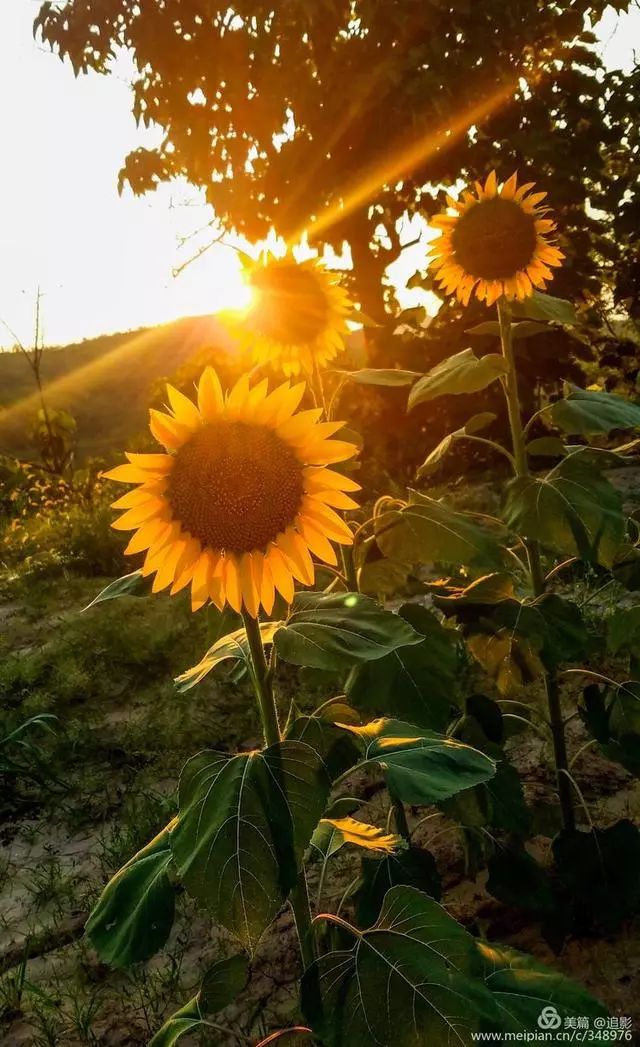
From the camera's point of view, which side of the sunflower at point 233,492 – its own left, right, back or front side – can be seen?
front

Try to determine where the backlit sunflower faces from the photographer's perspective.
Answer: facing the viewer

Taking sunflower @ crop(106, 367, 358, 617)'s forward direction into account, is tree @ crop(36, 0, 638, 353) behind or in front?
behind

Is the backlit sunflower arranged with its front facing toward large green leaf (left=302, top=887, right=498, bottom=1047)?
yes

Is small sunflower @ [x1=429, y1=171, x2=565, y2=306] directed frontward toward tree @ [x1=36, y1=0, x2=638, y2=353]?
no

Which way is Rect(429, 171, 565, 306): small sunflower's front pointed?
toward the camera

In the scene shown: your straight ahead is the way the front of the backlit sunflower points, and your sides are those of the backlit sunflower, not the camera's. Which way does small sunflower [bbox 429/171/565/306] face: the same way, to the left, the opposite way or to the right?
the same way

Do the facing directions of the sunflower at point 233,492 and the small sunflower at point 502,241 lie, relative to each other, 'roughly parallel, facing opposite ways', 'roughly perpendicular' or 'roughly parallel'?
roughly parallel

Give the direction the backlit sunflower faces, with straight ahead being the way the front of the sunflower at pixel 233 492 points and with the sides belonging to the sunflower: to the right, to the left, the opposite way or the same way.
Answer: the same way

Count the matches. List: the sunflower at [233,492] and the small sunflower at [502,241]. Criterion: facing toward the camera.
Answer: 2

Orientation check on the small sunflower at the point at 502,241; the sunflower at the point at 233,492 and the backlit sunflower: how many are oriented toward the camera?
3

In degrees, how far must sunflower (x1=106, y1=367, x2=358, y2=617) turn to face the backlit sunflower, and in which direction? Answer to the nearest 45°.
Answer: approximately 180°

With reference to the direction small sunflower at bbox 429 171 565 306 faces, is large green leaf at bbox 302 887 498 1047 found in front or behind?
in front
